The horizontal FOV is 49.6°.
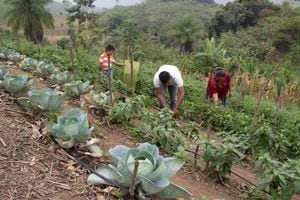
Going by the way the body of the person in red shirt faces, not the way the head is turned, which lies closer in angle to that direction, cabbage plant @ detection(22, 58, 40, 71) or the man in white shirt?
the man in white shirt

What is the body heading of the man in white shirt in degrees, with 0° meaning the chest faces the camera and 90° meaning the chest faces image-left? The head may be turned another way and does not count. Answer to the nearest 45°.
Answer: approximately 0°

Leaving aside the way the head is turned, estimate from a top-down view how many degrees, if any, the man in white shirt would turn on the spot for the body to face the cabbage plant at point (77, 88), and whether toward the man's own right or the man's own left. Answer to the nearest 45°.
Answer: approximately 45° to the man's own right

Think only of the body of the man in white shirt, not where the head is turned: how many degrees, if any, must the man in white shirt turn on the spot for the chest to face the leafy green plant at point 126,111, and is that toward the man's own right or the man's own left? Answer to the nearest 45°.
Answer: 0° — they already face it

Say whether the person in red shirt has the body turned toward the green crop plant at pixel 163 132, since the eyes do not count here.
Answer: yes

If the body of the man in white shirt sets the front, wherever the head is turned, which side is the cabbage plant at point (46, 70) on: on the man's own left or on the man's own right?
on the man's own right

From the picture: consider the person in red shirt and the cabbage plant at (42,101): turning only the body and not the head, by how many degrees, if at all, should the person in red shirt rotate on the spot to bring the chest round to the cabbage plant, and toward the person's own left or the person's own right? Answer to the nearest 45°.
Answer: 0° — they already face it

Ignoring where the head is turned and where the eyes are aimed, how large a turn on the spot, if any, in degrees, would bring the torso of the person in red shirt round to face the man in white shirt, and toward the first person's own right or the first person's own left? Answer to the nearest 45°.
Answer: approximately 45° to the first person's own right

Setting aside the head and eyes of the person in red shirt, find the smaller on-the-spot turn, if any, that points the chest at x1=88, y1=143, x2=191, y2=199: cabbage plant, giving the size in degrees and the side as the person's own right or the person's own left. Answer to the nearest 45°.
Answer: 0° — they already face it
